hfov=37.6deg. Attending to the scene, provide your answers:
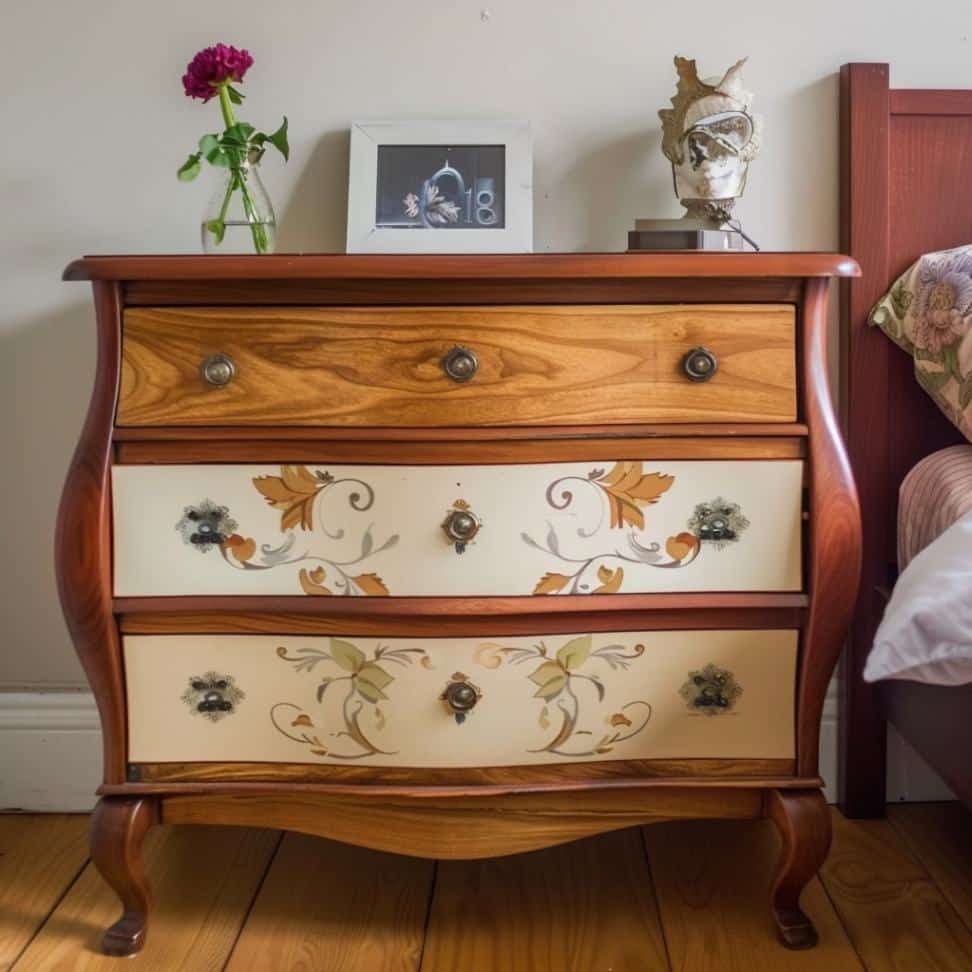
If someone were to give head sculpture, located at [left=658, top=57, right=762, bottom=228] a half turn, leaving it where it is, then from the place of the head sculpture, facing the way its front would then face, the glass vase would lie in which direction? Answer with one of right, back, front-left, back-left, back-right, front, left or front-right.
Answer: left

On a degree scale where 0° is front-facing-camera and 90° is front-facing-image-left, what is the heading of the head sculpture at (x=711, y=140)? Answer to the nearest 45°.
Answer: approximately 0°

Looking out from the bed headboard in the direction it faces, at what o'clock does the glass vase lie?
The glass vase is roughly at 2 o'clock from the bed headboard.

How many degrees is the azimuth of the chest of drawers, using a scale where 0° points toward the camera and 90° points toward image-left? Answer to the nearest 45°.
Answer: approximately 0°
